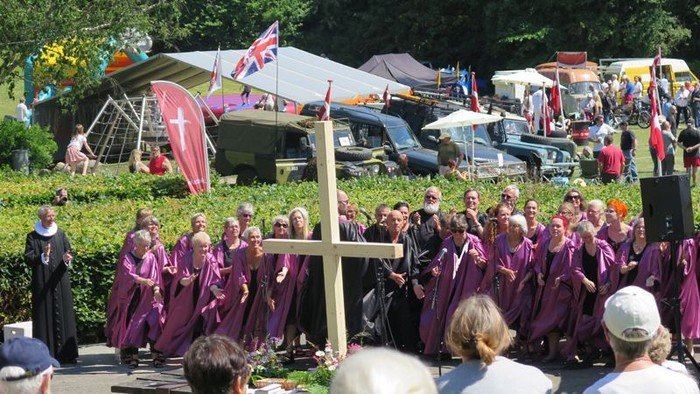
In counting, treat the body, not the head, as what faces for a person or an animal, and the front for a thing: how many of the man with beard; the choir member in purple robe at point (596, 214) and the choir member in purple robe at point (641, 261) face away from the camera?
0

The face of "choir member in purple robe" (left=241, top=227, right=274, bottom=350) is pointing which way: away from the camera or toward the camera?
toward the camera

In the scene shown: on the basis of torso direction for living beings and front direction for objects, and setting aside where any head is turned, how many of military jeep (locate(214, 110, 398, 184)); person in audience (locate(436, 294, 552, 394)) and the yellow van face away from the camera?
1

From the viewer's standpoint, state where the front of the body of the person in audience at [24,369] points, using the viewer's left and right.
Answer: facing away from the viewer and to the right of the viewer

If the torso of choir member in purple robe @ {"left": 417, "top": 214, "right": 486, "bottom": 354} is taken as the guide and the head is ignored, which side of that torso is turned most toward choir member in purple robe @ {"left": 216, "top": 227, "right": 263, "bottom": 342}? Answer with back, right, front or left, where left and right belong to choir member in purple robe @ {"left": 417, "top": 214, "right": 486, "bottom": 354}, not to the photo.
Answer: right

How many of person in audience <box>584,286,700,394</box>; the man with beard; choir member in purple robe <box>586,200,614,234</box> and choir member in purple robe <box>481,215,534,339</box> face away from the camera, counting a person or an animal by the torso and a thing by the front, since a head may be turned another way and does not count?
1

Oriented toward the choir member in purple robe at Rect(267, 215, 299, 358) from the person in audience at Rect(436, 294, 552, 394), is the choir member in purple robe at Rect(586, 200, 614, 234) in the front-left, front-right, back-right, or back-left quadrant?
front-right

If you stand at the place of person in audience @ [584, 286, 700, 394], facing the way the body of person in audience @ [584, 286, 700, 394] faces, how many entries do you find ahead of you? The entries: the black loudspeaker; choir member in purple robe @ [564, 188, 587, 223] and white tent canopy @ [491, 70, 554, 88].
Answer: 3

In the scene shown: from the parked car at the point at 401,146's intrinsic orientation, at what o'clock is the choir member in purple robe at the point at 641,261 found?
The choir member in purple robe is roughly at 1 o'clock from the parked car.

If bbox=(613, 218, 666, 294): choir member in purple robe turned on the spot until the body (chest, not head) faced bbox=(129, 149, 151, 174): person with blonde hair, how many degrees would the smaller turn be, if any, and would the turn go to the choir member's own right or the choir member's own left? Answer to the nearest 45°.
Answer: approximately 135° to the choir member's own right

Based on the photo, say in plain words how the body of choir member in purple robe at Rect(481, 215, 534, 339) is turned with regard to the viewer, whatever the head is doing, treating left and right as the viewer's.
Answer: facing the viewer

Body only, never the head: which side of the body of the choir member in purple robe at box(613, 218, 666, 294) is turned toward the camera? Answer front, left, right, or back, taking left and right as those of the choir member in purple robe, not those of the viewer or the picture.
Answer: front

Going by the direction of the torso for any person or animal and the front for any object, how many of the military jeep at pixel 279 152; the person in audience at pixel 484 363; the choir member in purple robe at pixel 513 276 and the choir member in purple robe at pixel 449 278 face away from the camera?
1

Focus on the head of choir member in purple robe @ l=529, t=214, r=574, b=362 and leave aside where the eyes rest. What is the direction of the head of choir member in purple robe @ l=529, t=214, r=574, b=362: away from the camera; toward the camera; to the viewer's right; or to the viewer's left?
toward the camera

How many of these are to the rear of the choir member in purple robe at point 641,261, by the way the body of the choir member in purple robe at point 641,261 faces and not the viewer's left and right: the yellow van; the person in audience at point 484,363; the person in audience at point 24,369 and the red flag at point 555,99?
2

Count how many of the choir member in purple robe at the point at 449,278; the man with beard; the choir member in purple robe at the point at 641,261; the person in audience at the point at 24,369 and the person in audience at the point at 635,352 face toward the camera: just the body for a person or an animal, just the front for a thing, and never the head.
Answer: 3

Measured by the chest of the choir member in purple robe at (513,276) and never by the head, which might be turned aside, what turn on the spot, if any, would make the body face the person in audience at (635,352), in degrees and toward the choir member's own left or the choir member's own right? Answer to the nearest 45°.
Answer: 0° — they already face them

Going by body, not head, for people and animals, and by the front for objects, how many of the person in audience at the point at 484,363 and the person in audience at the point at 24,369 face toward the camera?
0

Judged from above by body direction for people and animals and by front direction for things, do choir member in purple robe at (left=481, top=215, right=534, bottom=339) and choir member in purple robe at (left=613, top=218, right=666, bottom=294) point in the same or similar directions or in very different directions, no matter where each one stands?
same or similar directions
